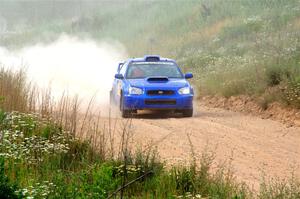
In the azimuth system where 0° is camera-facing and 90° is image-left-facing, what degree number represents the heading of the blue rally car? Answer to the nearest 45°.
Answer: approximately 0°
